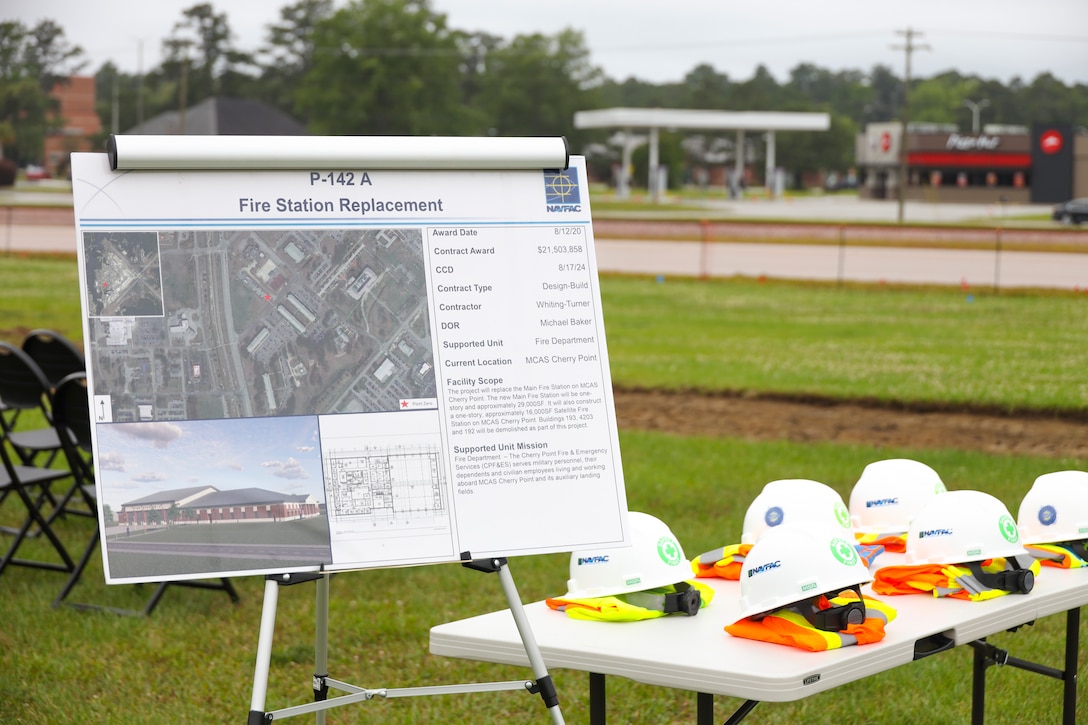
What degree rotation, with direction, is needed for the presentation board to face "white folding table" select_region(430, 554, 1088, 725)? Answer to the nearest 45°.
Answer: approximately 90° to its left

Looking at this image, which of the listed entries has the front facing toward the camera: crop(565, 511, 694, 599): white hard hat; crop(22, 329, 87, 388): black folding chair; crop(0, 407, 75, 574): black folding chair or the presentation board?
the presentation board

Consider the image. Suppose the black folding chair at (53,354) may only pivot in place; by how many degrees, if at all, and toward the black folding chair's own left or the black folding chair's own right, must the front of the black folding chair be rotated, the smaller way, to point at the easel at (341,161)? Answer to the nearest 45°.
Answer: approximately 135° to the black folding chair's own right

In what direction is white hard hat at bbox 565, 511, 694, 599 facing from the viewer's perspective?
to the viewer's left

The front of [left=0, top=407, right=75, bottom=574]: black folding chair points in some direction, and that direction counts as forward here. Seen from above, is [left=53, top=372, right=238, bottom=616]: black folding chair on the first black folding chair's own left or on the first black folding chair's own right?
on the first black folding chair's own right

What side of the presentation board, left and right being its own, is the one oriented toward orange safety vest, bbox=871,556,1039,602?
left

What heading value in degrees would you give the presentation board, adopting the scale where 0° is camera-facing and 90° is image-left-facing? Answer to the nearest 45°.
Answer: approximately 0°
